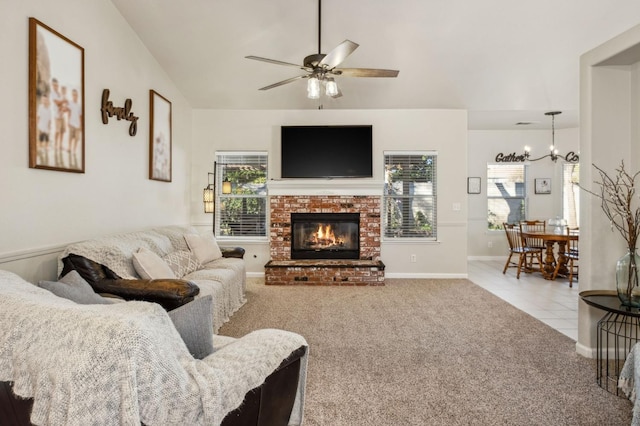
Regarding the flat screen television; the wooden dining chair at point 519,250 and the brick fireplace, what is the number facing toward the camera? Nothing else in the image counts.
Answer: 2

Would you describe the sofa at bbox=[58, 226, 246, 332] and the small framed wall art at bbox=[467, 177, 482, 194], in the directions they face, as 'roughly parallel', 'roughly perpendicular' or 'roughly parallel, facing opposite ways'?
roughly perpendicular

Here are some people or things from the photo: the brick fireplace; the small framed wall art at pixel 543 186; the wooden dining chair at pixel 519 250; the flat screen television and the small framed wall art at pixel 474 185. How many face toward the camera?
4

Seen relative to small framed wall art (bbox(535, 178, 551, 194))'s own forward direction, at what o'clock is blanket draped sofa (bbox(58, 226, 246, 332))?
The blanket draped sofa is roughly at 1 o'clock from the small framed wall art.

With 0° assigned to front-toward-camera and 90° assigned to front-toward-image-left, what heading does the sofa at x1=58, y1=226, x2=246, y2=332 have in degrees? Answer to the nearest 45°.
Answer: approximately 315°

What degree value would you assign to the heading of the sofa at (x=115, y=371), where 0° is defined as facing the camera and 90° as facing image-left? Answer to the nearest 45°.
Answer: approximately 225°

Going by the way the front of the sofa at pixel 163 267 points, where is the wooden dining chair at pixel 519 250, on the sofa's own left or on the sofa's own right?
on the sofa's own left

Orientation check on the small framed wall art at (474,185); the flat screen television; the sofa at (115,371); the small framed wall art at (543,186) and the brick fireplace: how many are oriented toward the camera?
4

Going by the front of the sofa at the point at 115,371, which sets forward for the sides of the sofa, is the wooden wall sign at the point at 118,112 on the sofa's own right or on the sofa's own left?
on the sofa's own left

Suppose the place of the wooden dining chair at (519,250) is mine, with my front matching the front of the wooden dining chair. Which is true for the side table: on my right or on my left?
on my right

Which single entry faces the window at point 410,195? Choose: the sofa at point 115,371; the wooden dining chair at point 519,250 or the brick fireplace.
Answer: the sofa

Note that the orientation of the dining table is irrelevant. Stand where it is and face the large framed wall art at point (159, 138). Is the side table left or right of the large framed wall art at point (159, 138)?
left
